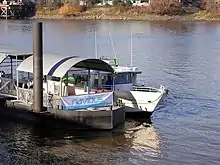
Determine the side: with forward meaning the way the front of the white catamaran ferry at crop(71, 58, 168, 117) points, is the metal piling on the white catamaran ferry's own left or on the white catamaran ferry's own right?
on the white catamaran ferry's own right

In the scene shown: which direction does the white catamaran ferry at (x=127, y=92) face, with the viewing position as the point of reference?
facing the viewer and to the right of the viewer
